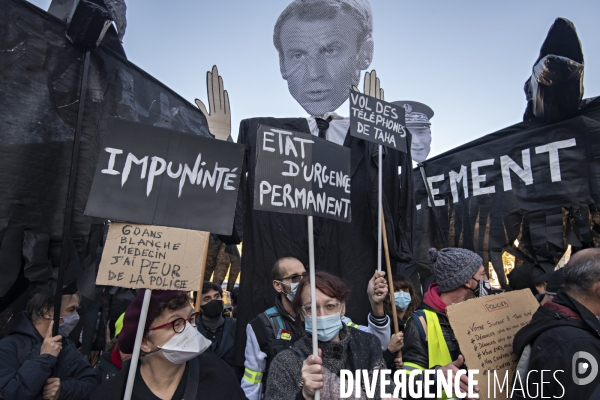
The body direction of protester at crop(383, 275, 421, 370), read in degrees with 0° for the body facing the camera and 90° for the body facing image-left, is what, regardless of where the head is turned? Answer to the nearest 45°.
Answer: approximately 0°

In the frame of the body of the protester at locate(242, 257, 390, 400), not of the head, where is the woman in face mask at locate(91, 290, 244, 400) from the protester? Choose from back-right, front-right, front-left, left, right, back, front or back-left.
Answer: right

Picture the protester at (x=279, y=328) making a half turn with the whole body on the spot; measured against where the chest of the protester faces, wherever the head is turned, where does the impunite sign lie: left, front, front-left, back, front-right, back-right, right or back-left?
left

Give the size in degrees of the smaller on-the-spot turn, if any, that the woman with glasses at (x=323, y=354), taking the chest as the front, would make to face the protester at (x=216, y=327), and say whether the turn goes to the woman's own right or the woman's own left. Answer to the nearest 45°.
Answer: approximately 135° to the woman's own right

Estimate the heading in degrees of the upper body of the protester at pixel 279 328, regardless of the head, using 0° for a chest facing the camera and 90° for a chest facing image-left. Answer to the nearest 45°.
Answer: approximately 315°

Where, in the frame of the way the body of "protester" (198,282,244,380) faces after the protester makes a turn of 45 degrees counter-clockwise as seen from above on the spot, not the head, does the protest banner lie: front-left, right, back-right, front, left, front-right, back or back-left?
front-left
